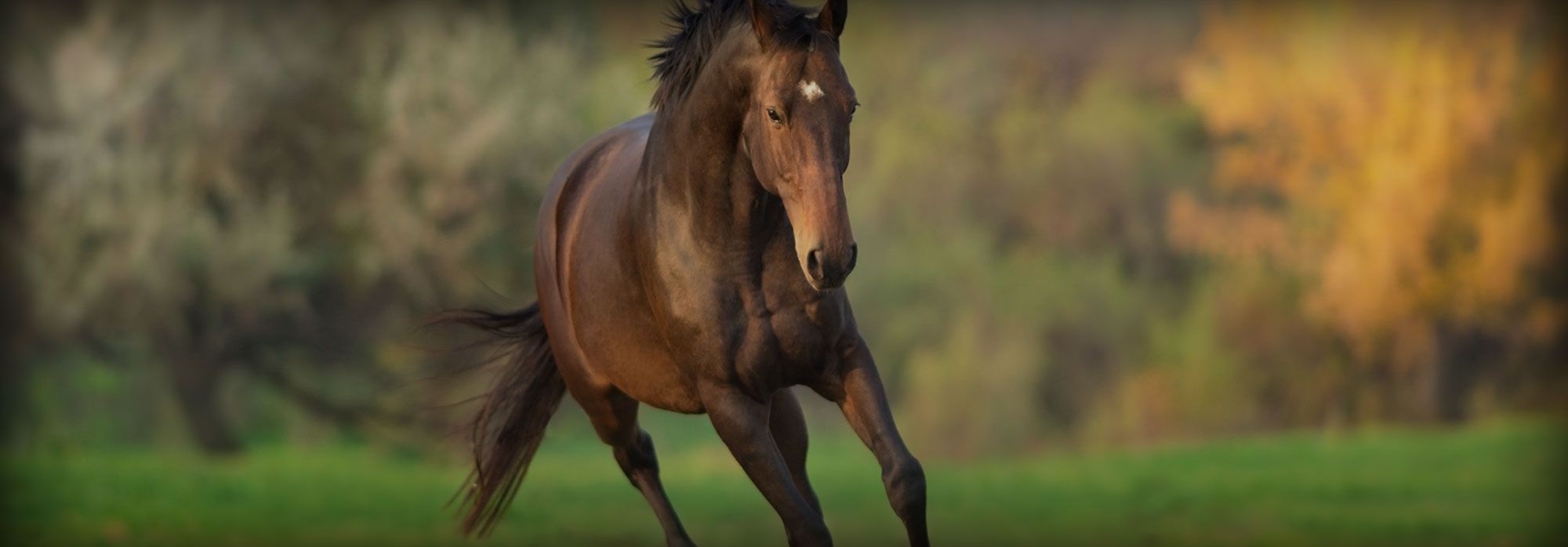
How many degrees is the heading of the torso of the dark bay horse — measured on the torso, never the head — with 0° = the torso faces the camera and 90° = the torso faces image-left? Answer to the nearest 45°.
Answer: approximately 315°
